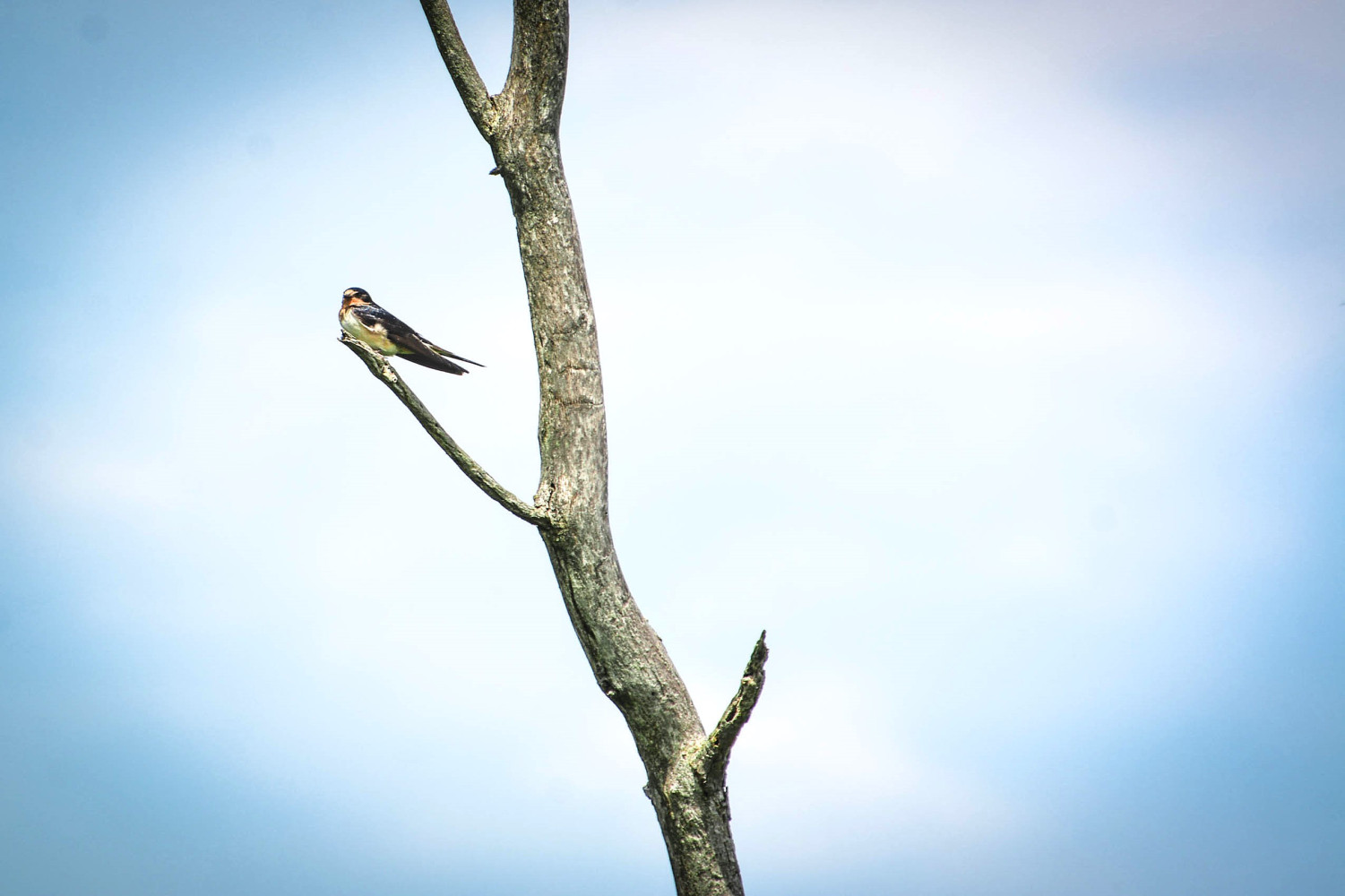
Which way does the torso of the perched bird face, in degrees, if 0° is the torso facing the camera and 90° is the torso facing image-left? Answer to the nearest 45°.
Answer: approximately 90°
